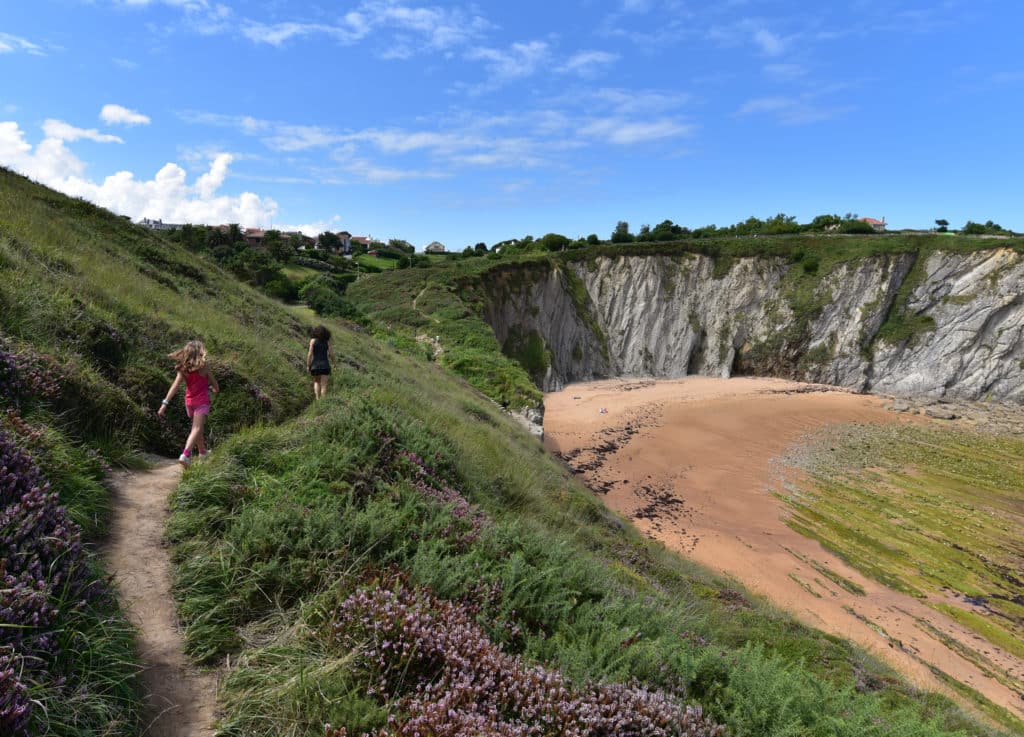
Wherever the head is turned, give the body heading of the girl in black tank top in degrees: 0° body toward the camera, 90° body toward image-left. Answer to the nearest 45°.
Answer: approximately 180°

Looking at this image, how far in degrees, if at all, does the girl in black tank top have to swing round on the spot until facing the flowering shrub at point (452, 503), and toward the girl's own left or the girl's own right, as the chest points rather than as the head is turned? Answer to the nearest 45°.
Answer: approximately 180°

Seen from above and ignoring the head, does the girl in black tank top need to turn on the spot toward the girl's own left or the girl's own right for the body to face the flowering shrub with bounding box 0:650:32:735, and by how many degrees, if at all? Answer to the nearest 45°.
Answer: approximately 180°

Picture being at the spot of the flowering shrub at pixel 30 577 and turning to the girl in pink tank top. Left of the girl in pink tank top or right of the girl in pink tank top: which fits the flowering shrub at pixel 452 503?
right

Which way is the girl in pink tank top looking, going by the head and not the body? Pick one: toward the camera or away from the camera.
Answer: away from the camera

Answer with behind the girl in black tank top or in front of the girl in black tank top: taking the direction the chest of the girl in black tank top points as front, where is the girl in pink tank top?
behind

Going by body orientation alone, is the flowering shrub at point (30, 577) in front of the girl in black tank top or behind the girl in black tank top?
behind

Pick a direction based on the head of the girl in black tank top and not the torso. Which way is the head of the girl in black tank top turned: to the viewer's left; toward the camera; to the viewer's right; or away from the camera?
away from the camera
